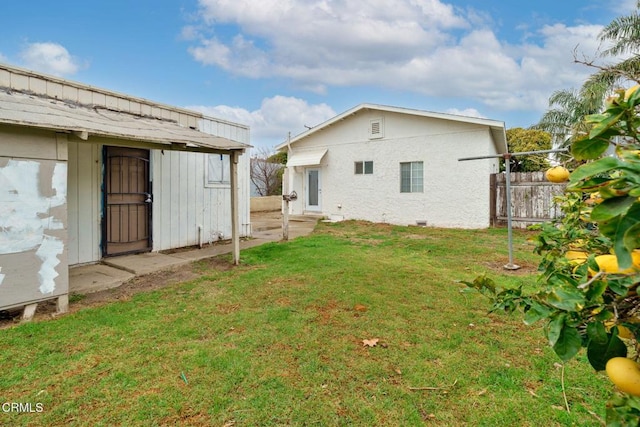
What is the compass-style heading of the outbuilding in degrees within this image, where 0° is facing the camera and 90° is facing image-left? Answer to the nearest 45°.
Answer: approximately 315°

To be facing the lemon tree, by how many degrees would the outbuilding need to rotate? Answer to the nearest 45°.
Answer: approximately 45° to its right

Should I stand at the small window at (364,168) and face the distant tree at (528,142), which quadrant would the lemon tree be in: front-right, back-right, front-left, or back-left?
back-right

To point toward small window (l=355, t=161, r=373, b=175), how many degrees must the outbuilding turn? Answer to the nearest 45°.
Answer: approximately 90° to its left

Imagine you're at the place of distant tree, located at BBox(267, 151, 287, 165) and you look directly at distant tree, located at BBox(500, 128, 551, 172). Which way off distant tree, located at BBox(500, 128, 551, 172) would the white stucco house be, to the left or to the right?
right
